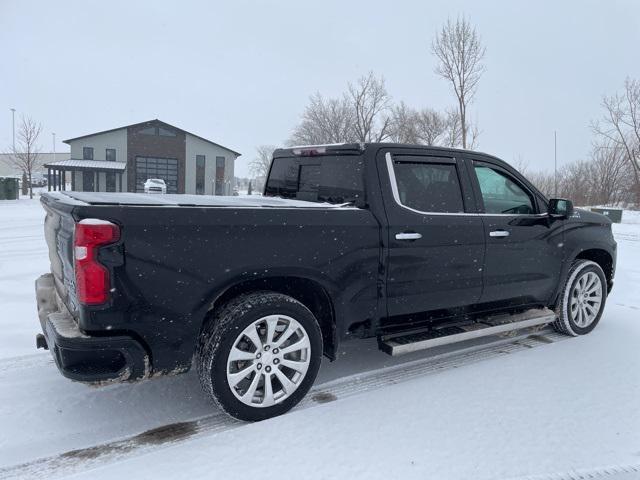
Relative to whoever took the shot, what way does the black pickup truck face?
facing away from the viewer and to the right of the viewer

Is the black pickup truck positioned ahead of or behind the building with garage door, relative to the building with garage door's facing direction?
ahead

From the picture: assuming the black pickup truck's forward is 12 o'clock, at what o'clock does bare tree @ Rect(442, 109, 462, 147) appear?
The bare tree is roughly at 11 o'clock from the black pickup truck.

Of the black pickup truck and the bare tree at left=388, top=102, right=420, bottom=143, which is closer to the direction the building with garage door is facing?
the black pickup truck

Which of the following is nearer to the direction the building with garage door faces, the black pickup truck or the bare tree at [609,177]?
the black pickup truck

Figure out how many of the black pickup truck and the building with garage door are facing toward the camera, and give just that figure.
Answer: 1

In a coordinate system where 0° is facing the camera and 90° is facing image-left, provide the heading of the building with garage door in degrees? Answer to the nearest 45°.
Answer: approximately 0°

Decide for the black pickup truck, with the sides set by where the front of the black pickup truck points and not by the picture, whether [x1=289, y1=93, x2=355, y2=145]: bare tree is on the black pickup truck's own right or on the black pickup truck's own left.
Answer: on the black pickup truck's own left

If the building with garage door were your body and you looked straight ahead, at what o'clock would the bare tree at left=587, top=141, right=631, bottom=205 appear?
The bare tree is roughly at 10 o'clock from the building with garage door.

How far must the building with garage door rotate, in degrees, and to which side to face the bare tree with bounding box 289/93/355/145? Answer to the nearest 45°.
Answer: approximately 45° to its left

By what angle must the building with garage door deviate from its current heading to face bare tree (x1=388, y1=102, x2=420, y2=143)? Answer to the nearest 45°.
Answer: approximately 45° to its left

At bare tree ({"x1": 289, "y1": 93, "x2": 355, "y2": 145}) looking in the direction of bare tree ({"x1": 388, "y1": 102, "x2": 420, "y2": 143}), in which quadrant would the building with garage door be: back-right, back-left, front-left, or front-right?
back-right

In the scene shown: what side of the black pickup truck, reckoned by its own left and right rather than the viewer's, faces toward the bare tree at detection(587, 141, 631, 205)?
front
